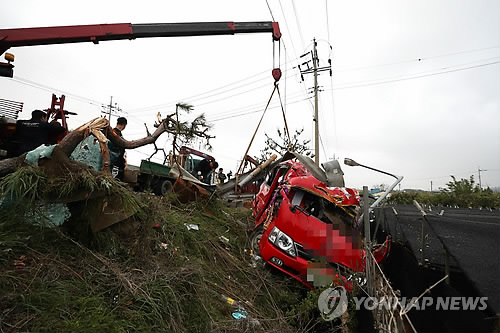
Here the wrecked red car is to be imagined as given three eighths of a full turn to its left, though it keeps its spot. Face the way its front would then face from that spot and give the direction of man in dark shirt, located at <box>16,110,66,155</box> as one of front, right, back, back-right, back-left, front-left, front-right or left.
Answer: back-left

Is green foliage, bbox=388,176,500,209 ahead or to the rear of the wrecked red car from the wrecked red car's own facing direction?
to the rear

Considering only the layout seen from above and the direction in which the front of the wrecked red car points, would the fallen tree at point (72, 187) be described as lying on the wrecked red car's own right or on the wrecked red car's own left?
on the wrecked red car's own right

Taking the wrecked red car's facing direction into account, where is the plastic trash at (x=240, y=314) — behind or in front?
in front

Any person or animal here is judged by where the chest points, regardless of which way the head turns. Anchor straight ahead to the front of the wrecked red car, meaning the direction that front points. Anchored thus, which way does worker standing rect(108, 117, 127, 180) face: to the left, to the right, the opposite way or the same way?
to the left

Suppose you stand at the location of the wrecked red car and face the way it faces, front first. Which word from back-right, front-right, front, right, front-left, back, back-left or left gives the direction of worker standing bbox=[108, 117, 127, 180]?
right

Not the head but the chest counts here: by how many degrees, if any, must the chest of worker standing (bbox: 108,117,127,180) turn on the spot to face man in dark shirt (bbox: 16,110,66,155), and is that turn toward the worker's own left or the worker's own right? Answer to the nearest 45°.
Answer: approximately 135° to the worker's own right
